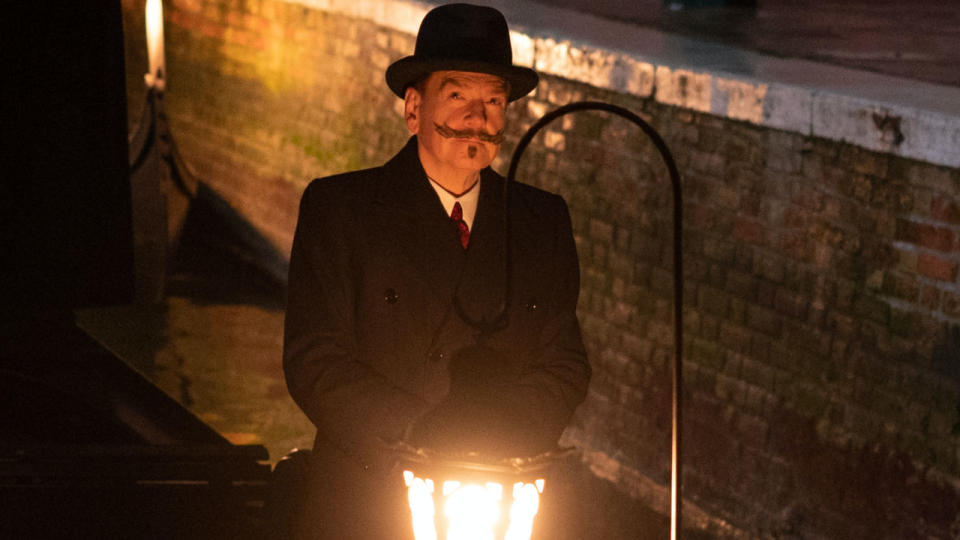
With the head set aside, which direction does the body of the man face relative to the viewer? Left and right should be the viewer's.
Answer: facing the viewer and to the right of the viewer
